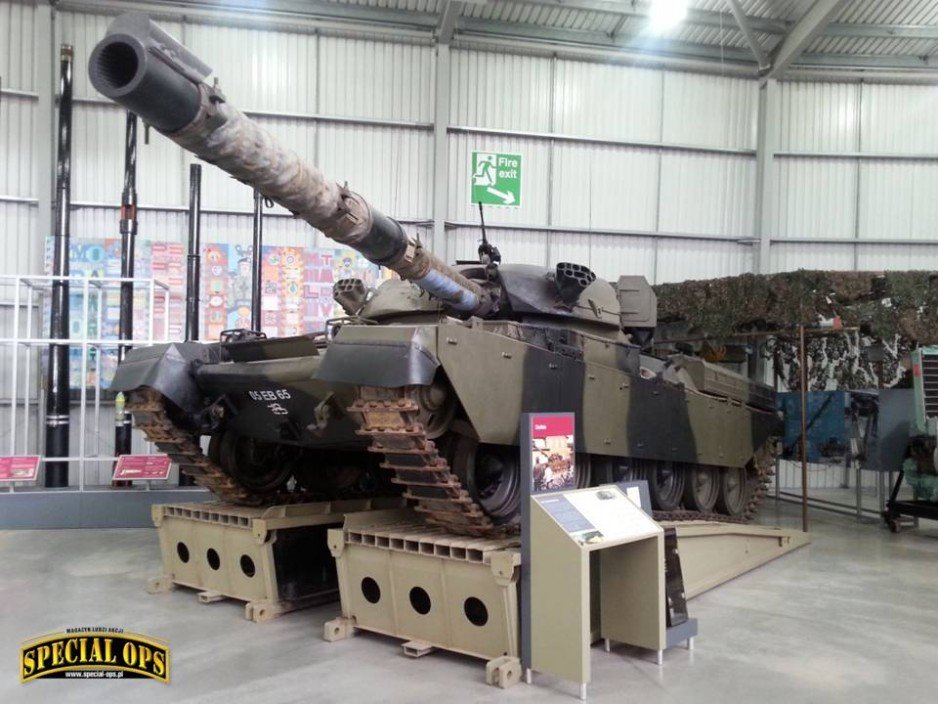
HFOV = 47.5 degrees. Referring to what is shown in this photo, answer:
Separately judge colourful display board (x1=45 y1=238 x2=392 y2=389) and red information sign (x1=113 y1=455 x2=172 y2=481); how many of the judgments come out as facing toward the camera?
2

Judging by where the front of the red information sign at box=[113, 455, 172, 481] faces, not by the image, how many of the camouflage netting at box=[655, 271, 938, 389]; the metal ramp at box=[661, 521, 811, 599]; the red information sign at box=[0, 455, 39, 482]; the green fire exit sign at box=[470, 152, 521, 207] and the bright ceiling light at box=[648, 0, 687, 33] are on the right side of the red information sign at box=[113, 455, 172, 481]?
1

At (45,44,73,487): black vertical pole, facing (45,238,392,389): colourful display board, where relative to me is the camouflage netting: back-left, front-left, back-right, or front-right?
front-right

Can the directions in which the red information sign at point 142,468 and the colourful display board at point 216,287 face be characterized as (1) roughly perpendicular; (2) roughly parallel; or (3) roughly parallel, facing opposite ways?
roughly parallel

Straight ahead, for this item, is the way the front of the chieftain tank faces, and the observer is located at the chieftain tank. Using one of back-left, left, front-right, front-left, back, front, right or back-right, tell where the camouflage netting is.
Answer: back

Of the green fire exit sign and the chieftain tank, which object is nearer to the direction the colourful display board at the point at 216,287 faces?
the chieftain tank

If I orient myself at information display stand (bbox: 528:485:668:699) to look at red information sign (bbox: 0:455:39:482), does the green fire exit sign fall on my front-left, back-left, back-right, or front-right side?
front-right

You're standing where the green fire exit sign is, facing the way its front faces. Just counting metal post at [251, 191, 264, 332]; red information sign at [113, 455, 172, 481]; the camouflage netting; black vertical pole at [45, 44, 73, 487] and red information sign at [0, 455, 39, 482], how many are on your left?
1

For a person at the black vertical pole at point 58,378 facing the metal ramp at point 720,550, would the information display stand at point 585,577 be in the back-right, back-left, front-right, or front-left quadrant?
front-right

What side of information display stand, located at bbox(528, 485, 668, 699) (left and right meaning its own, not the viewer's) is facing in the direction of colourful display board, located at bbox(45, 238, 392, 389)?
back

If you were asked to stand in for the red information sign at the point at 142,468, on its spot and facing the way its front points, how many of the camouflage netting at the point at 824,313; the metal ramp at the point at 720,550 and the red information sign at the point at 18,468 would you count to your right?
1

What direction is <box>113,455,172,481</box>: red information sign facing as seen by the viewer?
toward the camera

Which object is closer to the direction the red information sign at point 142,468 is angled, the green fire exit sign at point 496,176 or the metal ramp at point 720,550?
the metal ramp

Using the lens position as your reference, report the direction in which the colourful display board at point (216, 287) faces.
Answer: facing the viewer

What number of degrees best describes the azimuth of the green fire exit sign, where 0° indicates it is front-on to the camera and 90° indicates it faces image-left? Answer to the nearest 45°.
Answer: approximately 0°

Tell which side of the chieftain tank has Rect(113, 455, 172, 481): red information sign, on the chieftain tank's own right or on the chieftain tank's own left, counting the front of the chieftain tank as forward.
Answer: on the chieftain tank's own right

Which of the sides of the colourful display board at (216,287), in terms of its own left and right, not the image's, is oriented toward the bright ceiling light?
left

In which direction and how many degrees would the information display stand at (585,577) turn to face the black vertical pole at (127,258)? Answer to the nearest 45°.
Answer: approximately 180°
